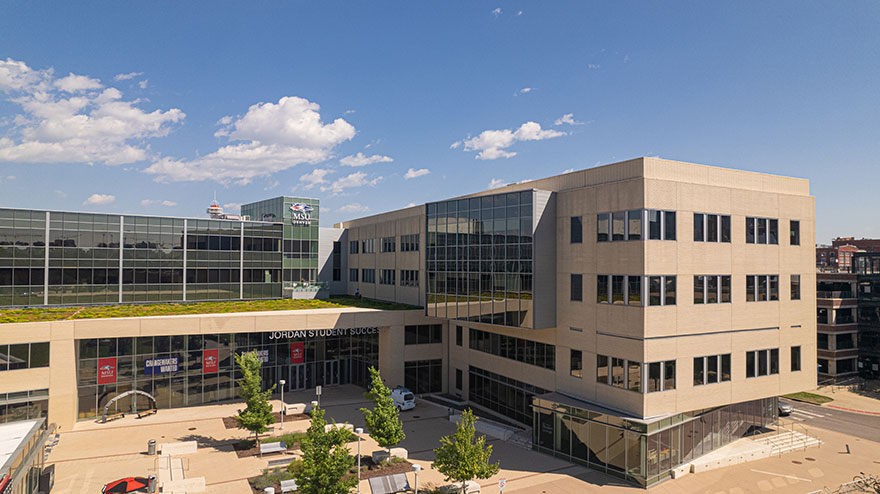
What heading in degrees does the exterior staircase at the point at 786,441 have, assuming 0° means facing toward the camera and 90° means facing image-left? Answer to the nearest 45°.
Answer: approximately 315°

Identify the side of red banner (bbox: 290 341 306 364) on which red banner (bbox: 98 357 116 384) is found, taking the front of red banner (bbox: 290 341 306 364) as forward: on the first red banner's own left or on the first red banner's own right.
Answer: on the first red banner's own right

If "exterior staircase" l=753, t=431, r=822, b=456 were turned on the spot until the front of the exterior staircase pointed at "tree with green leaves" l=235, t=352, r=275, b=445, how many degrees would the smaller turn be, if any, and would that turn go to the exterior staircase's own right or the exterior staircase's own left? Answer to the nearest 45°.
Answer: approximately 90° to the exterior staircase's own right

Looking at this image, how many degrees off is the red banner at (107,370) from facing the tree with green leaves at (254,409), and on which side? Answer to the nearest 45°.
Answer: approximately 45° to its left

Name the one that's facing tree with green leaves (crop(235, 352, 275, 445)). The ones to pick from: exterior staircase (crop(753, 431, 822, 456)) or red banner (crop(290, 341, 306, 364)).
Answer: the red banner

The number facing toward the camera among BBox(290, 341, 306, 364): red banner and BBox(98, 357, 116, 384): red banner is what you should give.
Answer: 2
